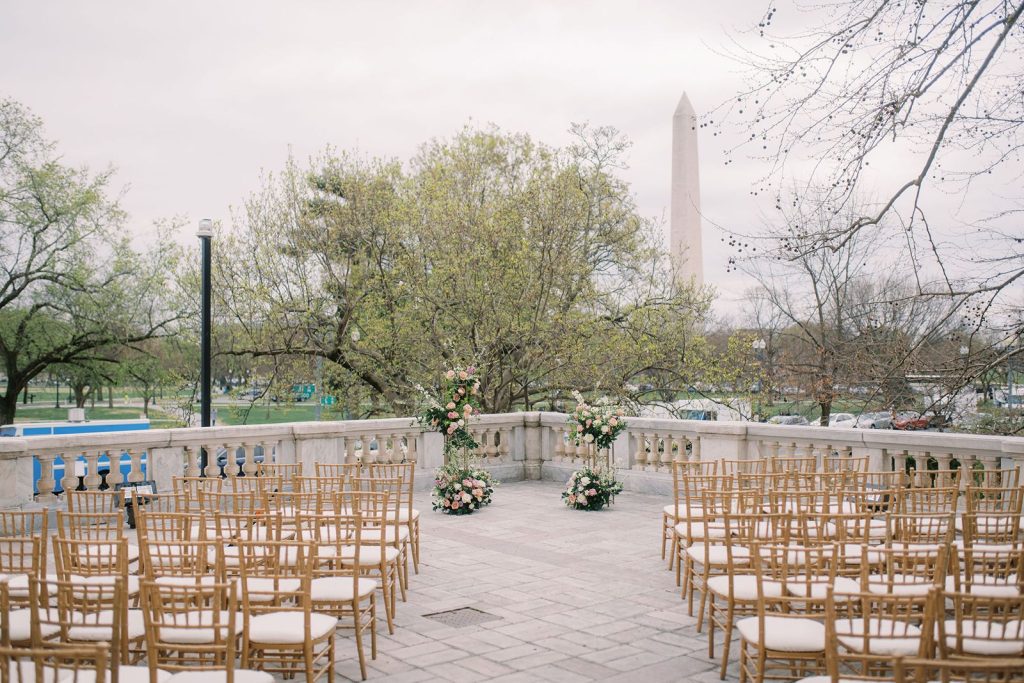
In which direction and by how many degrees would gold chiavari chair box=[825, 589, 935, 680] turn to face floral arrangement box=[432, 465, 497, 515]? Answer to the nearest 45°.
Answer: approximately 45° to its left

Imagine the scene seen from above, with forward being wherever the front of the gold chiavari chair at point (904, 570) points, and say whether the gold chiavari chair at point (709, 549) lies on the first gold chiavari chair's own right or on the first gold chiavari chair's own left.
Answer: on the first gold chiavari chair's own left

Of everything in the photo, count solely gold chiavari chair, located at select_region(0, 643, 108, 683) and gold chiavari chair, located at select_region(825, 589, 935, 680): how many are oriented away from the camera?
2

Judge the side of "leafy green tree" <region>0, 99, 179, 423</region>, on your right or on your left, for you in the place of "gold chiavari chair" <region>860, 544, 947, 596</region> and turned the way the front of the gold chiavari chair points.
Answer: on your left

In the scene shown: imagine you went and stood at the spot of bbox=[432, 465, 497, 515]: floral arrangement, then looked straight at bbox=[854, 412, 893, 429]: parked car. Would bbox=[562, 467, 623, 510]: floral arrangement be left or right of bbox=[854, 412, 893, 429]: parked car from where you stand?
right

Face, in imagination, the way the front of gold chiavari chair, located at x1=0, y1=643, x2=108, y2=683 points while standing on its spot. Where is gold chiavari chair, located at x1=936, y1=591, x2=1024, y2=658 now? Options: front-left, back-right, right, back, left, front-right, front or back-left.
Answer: right

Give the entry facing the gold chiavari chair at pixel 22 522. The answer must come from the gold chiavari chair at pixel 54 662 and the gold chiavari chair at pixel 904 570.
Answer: the gold chiavari chair at pixel 54 662

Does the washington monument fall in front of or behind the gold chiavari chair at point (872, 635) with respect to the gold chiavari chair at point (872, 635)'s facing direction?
in front

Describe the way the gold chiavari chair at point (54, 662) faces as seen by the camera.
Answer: facing away from the viewer

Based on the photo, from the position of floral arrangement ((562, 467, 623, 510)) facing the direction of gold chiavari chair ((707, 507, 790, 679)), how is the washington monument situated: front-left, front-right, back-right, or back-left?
back-left

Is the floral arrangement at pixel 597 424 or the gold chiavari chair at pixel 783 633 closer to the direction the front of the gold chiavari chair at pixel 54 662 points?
the floral arrangement

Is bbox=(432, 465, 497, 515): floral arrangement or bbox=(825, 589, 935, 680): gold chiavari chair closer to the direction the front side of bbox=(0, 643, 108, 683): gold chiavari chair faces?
the floral arrangement

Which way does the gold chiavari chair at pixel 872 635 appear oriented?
away from the camera

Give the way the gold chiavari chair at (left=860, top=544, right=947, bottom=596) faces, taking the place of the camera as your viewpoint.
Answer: facing away from the viewer
